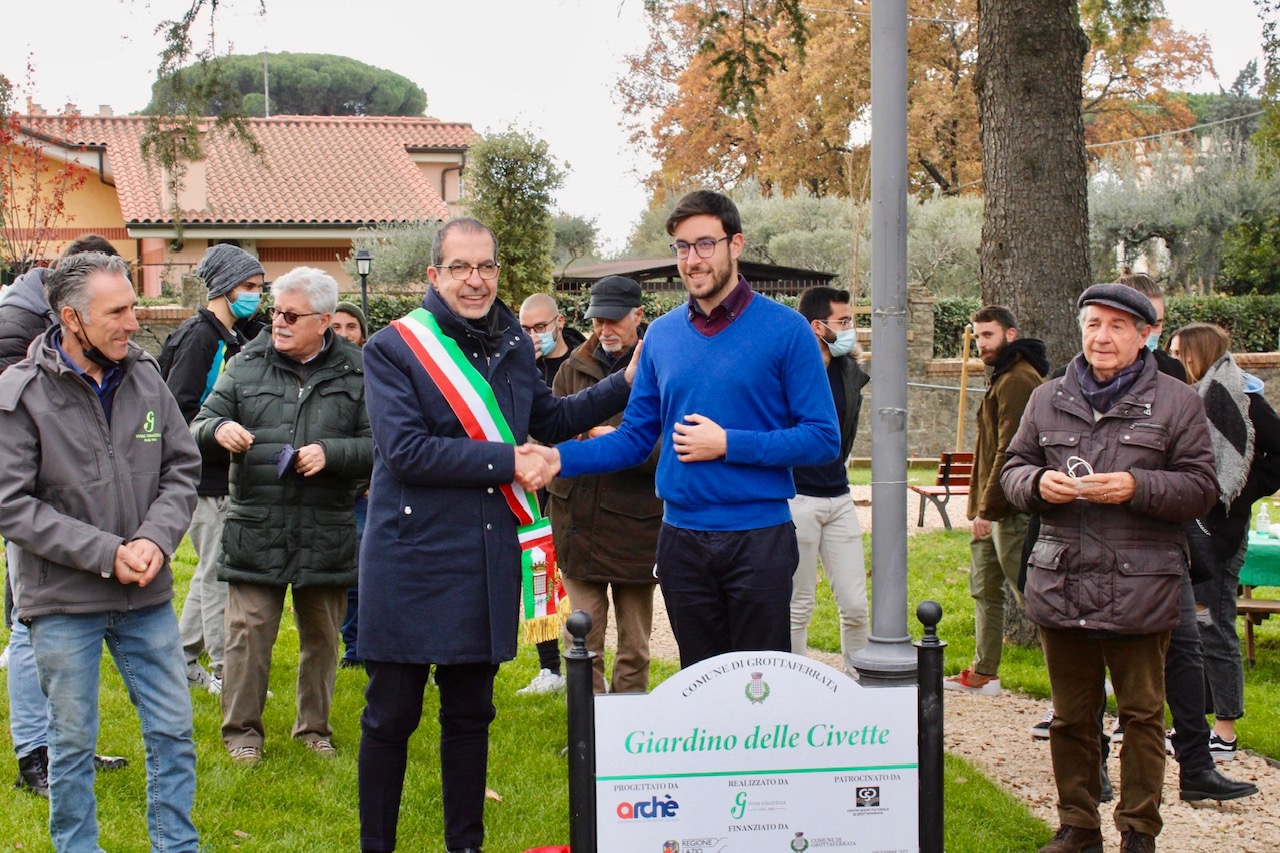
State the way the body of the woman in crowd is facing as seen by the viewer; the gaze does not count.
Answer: to the viewer's left

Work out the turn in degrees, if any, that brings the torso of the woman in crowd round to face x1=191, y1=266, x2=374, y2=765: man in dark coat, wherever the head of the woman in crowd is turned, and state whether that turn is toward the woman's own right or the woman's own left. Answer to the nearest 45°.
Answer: approximately 45° to the woman's own left

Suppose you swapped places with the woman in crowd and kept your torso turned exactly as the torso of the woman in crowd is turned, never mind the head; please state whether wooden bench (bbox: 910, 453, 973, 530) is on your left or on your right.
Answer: on your right

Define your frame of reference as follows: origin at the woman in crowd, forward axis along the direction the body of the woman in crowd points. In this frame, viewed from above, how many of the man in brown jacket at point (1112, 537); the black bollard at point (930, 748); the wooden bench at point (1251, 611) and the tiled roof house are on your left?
2

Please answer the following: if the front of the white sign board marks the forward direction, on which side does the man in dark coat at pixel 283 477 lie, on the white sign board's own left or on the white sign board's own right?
on the white sign board's own right

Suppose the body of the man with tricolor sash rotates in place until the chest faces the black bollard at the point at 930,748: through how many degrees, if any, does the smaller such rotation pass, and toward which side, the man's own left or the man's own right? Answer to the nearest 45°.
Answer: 0° — they already face it

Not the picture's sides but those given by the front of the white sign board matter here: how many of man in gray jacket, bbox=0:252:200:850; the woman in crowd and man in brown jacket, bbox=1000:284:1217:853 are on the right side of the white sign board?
1

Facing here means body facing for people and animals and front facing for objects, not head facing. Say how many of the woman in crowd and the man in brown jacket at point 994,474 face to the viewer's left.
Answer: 2

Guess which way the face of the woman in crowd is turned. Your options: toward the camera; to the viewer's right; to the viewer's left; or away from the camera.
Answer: to the viewer's left

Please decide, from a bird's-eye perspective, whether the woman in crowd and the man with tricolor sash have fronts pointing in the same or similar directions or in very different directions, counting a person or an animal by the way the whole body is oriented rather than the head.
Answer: very different directions

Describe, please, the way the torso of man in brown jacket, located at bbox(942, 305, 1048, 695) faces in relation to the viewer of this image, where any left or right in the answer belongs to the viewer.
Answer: facing to the left of the viewer

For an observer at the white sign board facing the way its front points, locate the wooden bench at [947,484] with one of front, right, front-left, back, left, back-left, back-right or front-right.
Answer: back

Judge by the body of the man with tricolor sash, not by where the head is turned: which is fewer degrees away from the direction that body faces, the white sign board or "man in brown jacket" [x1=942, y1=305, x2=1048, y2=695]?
the white sign board
